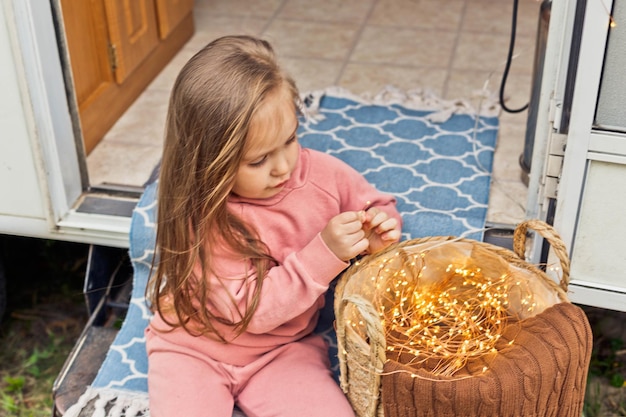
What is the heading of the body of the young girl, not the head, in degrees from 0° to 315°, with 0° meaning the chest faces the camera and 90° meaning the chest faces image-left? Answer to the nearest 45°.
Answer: approximately 315°

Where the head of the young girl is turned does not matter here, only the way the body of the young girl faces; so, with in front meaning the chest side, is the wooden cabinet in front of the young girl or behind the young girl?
behind
